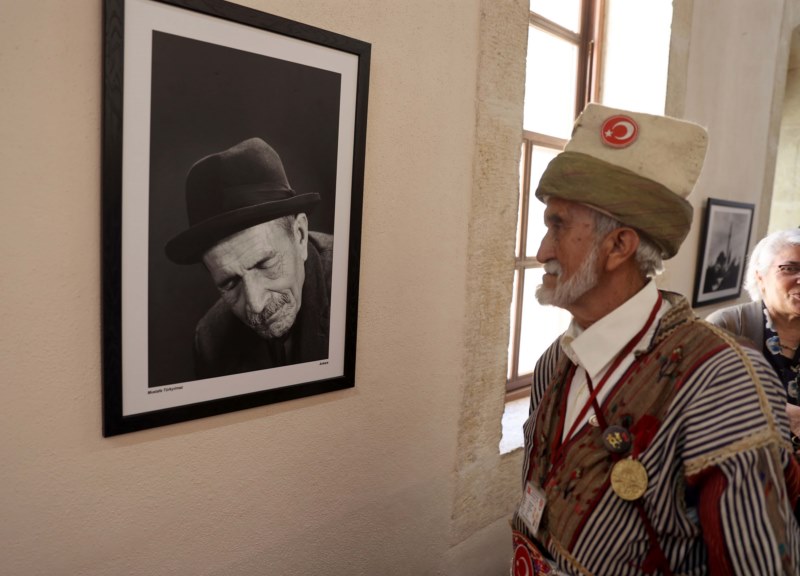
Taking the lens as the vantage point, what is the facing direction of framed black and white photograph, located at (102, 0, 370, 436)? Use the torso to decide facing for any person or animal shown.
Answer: facing the viewer and to the right of the viewer

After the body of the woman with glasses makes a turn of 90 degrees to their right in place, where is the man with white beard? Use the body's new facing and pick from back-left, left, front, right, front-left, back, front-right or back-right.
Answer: front-left

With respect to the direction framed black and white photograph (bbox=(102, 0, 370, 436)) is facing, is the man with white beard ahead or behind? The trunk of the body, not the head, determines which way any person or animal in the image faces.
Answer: ahead

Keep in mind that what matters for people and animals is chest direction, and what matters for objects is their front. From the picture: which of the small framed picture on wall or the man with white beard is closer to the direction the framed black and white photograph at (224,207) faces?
the man with white beard

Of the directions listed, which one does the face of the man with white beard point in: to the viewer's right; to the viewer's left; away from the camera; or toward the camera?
to the viewer's left

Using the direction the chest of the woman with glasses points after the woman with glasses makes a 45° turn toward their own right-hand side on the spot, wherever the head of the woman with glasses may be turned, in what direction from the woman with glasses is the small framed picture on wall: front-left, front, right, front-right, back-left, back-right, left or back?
back

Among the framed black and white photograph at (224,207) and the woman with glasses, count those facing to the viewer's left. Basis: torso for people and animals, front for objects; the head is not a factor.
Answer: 0

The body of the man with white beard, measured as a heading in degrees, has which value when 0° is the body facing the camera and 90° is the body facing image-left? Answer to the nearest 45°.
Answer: approximately 45°
